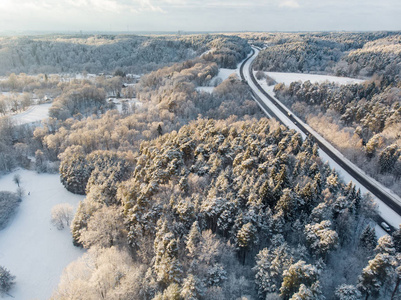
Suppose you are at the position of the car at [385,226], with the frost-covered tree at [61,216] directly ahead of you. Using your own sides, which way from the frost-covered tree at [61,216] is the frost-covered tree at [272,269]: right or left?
left

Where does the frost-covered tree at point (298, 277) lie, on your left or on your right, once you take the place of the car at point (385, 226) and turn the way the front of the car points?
on your right

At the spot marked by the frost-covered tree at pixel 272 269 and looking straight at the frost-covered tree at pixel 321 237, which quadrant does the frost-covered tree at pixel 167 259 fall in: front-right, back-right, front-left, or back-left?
back-left

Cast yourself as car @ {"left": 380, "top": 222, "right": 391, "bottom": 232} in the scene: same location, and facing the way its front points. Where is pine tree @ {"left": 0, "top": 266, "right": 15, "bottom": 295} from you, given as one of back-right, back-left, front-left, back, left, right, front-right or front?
right

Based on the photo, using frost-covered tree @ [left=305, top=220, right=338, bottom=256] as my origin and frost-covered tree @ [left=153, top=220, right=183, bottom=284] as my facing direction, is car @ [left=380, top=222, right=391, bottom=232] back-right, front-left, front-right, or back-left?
back-right

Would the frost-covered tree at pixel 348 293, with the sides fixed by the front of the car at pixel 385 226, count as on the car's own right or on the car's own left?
on the car's own right

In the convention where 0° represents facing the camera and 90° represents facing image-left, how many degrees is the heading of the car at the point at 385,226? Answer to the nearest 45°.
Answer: approximately 315°
